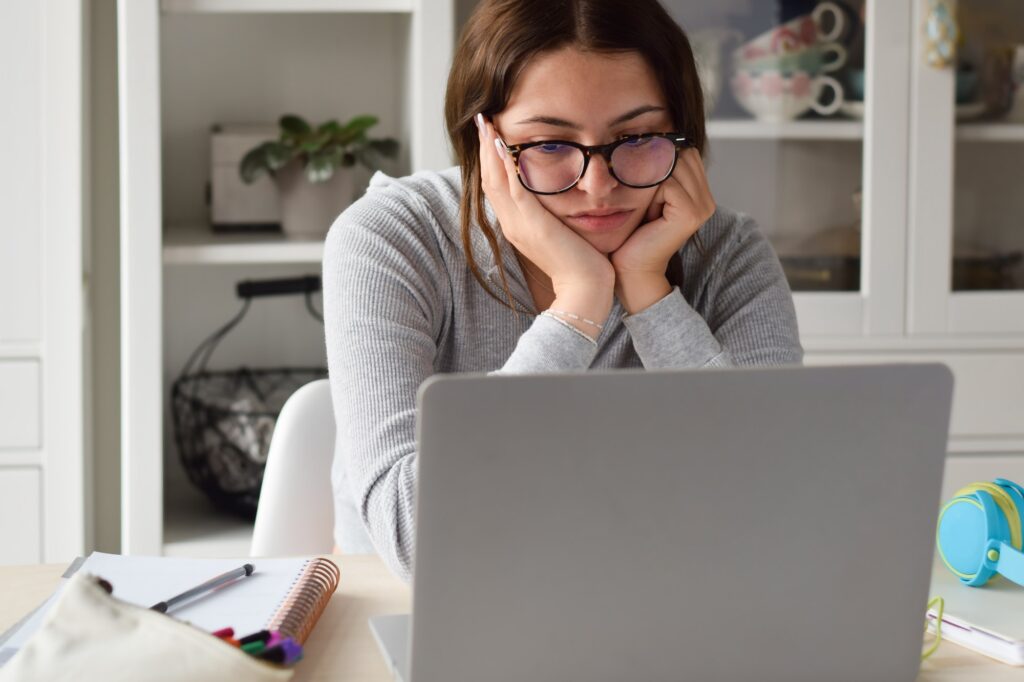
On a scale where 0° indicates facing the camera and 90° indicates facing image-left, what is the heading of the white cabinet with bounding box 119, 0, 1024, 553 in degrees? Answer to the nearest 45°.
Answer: approximately 0°

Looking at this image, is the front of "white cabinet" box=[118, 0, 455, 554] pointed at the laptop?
yes

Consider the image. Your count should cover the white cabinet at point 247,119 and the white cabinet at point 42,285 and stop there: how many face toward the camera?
2

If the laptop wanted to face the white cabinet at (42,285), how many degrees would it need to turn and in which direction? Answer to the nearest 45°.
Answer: approximately 45° to its left

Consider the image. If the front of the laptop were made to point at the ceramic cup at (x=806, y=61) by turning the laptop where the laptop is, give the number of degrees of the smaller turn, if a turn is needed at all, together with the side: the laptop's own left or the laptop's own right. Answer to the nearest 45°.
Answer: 0° — it already faces it

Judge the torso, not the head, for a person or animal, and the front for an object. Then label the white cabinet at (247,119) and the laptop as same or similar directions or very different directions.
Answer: very different directions

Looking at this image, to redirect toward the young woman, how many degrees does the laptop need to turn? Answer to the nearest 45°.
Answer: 0° — it already faces them

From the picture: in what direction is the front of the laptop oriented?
away from the camera

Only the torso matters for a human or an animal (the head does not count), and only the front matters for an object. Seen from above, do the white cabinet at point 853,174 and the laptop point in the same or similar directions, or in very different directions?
very different directions
